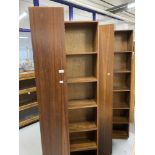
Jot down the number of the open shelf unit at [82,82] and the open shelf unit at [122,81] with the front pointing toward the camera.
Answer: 2

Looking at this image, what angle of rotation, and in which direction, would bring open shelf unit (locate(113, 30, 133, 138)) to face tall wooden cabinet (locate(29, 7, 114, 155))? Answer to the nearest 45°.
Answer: approximately 45° to its right

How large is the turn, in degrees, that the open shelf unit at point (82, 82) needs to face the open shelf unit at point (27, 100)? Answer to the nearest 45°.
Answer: approximately 135° to its right

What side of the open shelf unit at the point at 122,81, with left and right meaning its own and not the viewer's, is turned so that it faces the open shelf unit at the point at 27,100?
right

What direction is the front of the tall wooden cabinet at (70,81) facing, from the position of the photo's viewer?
facing the viewer

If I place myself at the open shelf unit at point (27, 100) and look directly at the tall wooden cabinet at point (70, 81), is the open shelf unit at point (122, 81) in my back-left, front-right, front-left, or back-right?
front-left

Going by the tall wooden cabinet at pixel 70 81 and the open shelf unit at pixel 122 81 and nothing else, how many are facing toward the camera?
2

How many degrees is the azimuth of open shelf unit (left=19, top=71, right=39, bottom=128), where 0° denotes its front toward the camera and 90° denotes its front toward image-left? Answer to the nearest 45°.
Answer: approximately 315°

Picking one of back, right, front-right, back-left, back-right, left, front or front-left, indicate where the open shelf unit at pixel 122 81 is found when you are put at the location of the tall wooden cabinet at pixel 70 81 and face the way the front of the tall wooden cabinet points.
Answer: back-left

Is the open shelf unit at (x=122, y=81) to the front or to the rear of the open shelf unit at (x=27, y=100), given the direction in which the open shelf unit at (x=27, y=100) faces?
to the front

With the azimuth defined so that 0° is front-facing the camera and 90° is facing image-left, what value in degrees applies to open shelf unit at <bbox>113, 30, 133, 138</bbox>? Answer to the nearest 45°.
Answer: approximately 0°

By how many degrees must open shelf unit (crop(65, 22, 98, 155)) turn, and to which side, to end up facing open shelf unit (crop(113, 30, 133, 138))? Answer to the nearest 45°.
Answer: approximately 135° to its left
